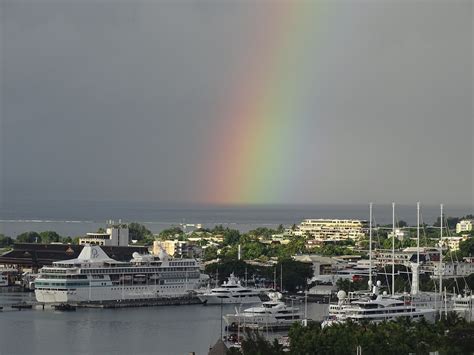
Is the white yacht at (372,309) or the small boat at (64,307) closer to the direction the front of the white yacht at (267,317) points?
the small boat

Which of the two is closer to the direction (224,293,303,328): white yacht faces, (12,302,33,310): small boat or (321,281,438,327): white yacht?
the small boat

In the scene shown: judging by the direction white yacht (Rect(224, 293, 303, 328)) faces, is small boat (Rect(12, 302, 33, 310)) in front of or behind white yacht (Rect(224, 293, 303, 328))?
in front

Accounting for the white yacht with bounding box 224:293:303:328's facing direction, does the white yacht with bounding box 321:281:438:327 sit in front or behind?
behind

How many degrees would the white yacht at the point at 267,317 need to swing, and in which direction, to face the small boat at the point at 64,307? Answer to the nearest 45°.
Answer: approximately 45° to its right

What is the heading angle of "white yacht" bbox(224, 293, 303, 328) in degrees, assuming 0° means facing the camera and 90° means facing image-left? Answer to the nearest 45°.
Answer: approximately 90°
